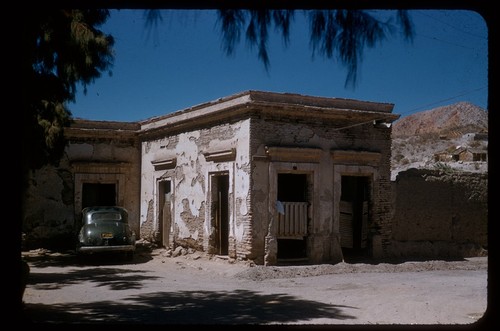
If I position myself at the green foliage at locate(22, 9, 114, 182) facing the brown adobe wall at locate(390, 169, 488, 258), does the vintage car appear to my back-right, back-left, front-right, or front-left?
front-left

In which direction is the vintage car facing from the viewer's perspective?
away from the camera

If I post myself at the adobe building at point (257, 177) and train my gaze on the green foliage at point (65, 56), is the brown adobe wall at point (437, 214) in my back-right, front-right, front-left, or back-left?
back-left

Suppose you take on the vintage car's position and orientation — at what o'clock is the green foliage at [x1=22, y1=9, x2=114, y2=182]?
The green foliage is roughly at 6 o'clock from the vintage car.

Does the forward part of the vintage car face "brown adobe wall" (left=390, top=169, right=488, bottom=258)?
no
